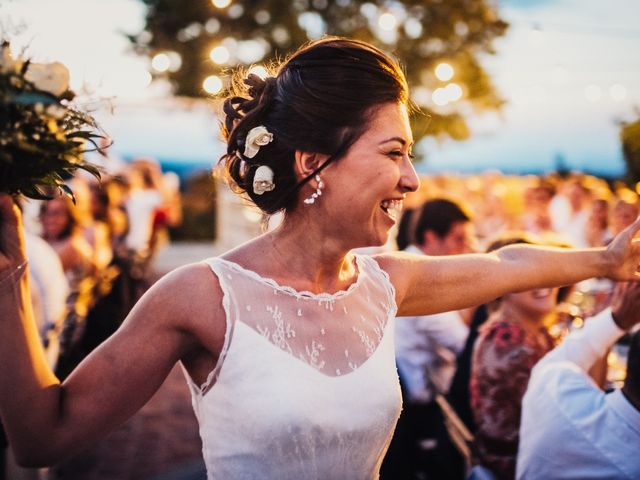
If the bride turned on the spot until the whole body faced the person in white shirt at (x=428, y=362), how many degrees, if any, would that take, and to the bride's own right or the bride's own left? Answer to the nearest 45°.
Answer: approximately 135° to the bride's own left

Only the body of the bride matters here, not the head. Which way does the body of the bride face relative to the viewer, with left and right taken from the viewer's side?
facing the viewer and to the right of the viewer

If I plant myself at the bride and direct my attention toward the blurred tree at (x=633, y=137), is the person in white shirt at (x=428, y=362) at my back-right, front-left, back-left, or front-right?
front-left

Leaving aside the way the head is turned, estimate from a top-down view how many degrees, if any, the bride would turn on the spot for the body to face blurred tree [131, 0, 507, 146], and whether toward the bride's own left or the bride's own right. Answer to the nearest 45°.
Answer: approximately 135° to the bride's own left

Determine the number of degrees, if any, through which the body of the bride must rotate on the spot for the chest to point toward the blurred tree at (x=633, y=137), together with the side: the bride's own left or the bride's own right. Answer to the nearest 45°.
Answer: approximately 90° to the bride's own left

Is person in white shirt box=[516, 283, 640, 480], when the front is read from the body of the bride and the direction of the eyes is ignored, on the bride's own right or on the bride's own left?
on the bride's own left
